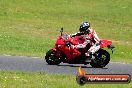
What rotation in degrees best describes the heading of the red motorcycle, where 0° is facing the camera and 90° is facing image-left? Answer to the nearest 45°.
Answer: approximately 90°
